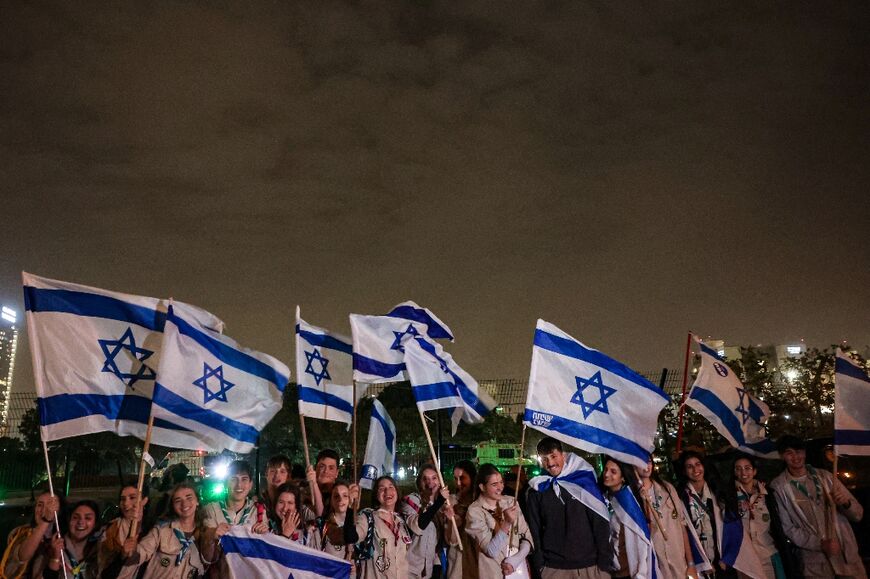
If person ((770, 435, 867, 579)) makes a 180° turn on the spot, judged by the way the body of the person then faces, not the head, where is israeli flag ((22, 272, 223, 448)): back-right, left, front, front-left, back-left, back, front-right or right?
back-left

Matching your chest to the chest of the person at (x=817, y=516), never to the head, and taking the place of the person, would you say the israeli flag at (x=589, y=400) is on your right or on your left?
on your right

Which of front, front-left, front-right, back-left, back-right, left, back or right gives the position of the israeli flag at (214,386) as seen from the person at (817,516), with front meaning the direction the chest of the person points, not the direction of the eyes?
front-right

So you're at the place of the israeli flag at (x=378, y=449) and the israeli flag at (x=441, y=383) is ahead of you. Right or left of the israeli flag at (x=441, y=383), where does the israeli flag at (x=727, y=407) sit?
left

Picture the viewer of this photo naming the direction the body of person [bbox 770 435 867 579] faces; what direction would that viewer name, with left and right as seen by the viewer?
facing the viewer
